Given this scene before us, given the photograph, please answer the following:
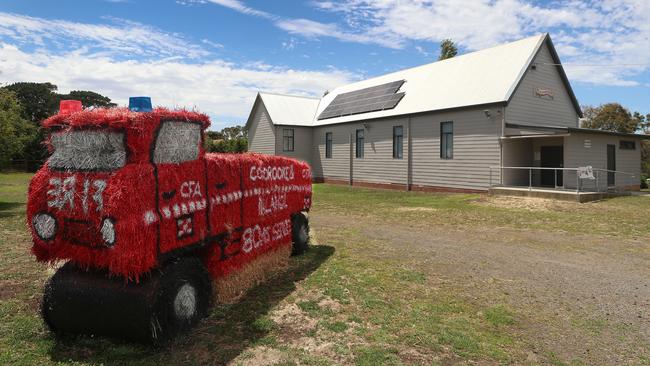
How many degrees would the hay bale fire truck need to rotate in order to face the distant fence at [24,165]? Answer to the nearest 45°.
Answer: approximately 135° to its right

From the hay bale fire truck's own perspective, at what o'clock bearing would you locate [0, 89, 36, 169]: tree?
The tree is roughly at 4 o'clock from the hay bale fire truck.

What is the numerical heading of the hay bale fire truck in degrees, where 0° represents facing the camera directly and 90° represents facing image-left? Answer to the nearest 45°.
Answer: approximately 45°

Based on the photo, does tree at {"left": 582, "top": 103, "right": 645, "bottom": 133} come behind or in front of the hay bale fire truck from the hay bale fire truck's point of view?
behind
